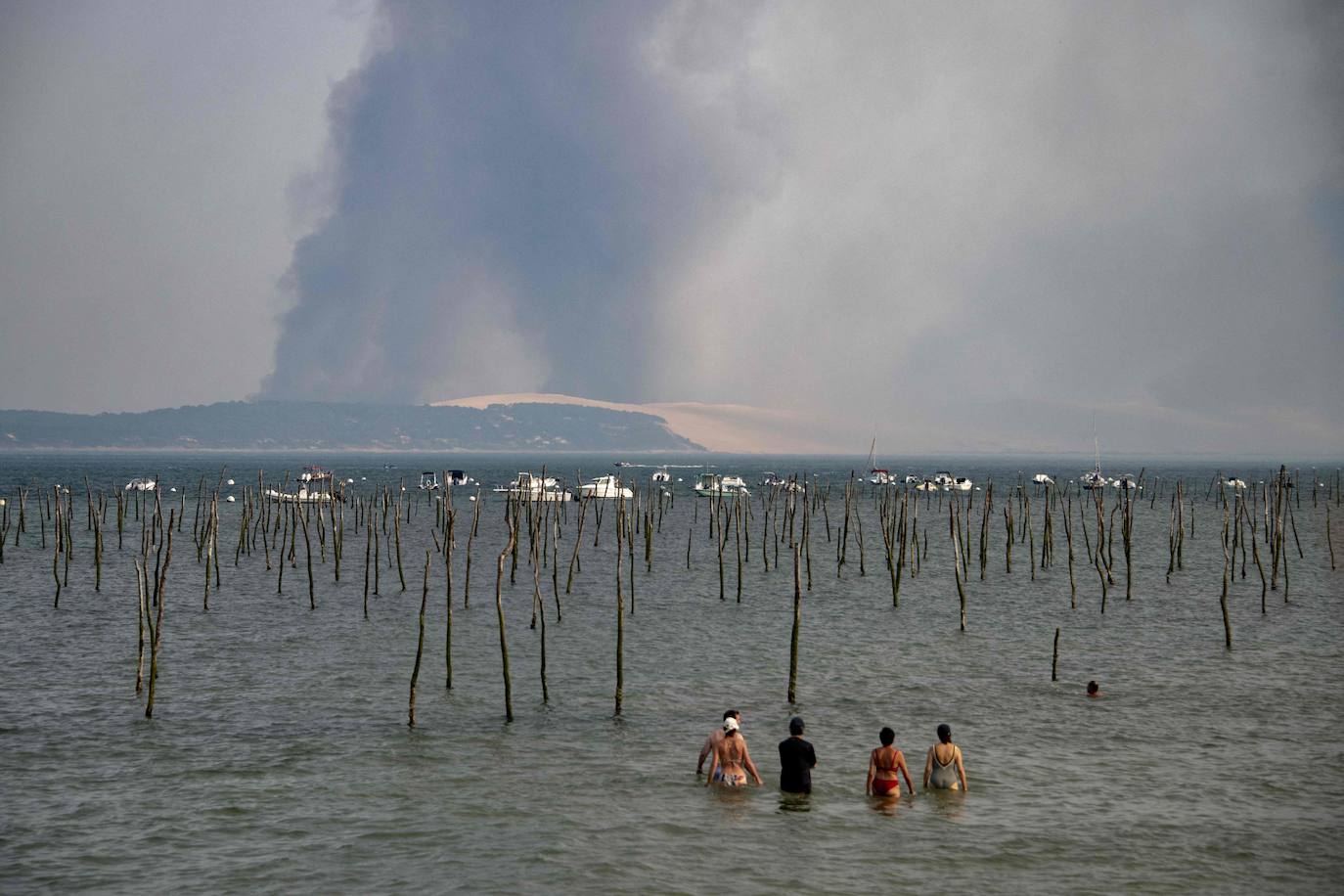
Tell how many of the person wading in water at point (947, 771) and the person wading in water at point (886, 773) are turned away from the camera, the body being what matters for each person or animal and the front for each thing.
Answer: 2

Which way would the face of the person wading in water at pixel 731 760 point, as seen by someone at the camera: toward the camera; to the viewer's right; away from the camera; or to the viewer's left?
away from the camera

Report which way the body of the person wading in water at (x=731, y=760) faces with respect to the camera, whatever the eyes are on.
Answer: away from the camera

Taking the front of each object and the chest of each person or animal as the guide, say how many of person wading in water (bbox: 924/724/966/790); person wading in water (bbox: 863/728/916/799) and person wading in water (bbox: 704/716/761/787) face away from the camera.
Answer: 3

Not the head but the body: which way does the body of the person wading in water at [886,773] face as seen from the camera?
away from the camera

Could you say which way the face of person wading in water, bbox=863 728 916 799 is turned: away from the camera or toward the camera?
away from the camera

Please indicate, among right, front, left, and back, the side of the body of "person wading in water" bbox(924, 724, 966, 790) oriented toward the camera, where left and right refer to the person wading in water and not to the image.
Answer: back

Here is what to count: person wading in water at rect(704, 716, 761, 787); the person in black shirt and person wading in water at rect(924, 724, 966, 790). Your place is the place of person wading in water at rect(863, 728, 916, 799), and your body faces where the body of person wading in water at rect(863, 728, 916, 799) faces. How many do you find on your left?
2

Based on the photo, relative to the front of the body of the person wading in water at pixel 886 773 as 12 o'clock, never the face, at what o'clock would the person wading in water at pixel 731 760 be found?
the person wading in water at pixel 731 760 is roughly at 9 o'clock from the person wading in water at pixel 886 773.

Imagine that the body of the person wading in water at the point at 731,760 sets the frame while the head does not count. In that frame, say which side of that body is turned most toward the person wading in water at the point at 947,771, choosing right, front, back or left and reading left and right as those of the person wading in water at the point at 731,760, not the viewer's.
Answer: right

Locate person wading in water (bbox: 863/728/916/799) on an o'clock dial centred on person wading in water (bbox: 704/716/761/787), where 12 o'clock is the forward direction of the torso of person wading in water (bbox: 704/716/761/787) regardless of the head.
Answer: person wading in water (bbox: 863/728/916/799) is roughly at 3 o'clock from person wading in water (bbox: 704/716/761/787).
